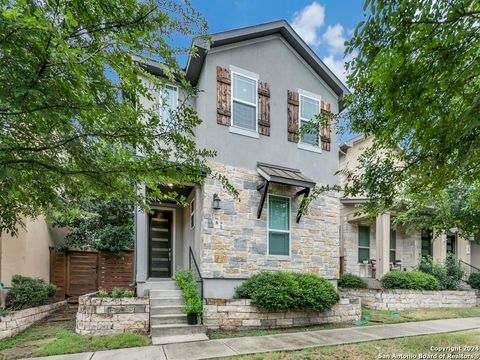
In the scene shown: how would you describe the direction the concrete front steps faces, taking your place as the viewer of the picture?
facing the viewer

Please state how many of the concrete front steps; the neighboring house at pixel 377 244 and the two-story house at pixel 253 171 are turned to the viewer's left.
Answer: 0

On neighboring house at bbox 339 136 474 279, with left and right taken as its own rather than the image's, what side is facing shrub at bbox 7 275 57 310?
right

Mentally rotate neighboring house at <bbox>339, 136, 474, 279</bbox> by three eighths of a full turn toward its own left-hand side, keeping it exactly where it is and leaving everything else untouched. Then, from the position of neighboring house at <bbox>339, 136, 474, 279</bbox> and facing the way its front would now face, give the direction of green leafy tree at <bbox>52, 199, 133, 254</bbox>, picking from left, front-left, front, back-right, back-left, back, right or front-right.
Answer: back-left

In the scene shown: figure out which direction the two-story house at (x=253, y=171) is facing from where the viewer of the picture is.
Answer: facing the viewer and to the right of the viewer

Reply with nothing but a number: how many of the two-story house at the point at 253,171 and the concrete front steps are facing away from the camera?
0

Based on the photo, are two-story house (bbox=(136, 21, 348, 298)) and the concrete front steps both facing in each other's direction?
no

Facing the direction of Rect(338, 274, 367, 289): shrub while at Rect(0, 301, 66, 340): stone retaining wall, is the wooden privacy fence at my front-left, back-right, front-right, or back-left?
front-left

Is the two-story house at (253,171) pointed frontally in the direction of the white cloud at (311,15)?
no

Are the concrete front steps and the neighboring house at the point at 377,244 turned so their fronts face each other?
no

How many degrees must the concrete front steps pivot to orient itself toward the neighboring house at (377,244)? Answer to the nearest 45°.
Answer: approximately 135° to its left

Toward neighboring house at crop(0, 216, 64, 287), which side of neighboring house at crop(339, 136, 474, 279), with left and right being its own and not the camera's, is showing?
right

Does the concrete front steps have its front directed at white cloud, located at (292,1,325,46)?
no

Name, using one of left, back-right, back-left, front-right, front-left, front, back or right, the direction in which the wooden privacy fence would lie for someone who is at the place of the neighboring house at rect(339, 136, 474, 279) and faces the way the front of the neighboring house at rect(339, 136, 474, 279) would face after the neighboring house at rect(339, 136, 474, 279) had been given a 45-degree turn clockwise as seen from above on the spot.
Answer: front-right
